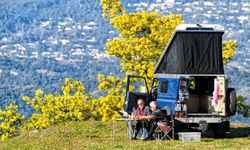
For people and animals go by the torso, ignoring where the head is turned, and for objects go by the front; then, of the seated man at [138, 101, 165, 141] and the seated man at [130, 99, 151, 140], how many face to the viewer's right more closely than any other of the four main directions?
0

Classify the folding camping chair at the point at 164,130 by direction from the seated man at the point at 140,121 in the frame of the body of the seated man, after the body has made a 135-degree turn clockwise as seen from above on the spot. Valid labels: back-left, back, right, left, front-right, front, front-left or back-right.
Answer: right

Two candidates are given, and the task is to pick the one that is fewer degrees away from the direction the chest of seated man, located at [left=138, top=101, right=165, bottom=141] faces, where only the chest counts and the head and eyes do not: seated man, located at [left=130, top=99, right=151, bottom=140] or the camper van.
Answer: the seated man

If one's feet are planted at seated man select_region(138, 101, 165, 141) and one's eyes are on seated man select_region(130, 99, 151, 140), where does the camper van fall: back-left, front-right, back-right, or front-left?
back-right
